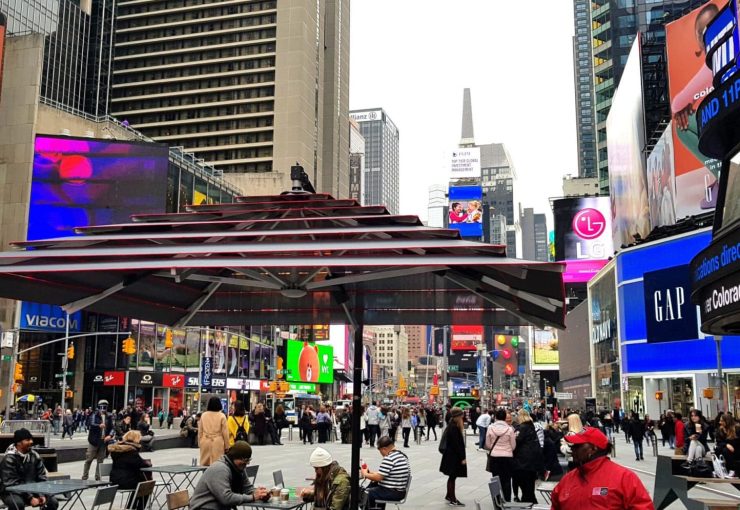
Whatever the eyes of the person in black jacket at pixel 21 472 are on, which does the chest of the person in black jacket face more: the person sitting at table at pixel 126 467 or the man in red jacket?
the man in red jacket

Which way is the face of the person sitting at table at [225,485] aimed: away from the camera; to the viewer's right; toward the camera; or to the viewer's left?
to the viewer's right

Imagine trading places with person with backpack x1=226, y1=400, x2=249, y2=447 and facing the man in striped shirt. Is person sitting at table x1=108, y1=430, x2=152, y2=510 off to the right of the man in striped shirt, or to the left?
right

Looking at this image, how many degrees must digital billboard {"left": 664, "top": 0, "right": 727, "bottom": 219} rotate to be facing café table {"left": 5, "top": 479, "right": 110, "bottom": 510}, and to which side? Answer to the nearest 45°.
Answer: approximately 45° to its left

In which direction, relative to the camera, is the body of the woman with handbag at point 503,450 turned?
away from the camera

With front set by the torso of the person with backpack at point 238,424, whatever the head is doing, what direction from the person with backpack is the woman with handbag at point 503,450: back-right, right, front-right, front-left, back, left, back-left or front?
back-right

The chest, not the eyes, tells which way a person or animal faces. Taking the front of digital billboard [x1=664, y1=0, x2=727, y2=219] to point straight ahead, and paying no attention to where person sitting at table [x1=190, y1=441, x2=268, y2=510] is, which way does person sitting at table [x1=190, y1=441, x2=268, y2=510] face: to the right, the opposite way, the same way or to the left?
the opposite way

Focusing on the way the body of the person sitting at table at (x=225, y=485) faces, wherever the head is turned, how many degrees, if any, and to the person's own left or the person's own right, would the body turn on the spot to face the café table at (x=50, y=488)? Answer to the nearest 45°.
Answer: approximately 135° to the person's own left

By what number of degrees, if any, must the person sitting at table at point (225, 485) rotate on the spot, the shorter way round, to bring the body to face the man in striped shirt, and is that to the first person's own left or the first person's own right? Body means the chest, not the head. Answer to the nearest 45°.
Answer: approximately 45° to the first person's own left

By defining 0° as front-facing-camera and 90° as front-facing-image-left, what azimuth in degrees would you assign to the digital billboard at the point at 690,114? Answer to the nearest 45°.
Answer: approximately 45°

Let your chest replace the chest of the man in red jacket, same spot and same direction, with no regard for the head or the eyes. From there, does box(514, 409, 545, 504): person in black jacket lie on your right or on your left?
on your right

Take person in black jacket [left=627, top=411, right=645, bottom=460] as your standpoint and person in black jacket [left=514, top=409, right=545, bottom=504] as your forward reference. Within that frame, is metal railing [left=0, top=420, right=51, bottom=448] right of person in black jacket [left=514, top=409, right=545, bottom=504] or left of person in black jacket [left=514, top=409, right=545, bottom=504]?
right

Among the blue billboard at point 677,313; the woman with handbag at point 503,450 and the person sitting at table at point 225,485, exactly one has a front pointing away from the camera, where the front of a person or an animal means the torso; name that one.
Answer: the woman with handbag
